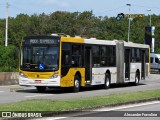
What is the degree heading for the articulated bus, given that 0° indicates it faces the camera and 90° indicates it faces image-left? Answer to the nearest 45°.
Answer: approximately 45°

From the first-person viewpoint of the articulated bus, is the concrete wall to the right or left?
on its right
